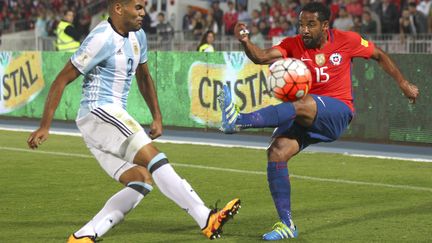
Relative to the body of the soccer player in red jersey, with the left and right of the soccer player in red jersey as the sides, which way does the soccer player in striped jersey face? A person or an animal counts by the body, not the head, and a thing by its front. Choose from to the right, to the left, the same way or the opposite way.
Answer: to the left

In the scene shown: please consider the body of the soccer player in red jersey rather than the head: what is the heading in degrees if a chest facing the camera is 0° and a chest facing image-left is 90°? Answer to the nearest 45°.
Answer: approximately 45°

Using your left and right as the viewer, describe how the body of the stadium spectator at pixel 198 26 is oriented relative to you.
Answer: facing the viewer

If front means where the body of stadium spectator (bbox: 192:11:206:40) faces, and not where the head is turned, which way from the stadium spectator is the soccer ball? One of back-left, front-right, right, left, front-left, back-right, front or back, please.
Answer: front

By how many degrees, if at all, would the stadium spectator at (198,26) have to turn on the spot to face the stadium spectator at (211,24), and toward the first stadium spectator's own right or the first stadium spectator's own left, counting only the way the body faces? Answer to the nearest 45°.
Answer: approximately 135° to the first stadium spectator's own left

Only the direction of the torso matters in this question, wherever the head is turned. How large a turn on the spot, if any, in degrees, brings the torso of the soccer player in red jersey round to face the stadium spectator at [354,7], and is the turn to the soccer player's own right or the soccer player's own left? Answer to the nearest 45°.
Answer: approximately 135° to the soccer player's own right

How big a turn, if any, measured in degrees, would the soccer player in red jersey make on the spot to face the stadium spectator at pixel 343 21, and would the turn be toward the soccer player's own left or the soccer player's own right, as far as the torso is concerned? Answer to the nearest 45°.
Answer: approximately 135° to the soccer player's own right

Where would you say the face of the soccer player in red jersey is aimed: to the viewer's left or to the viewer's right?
to the viewer's left

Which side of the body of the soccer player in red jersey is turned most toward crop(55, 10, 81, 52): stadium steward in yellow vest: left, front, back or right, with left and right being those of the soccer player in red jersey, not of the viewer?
right

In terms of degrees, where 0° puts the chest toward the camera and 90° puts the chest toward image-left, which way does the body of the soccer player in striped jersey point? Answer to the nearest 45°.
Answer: approximately 315°

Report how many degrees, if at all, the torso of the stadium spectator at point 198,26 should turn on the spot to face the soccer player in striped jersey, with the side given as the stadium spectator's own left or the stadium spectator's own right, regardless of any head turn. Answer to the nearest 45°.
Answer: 0° — they already face them

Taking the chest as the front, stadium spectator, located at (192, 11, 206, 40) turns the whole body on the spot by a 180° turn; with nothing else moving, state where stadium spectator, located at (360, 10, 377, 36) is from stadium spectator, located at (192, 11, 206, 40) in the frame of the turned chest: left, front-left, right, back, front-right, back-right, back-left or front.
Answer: back-right

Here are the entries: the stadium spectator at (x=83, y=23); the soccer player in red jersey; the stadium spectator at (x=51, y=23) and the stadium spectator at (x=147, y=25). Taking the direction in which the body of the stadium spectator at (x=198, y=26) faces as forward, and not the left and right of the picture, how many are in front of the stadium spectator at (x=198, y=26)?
1
